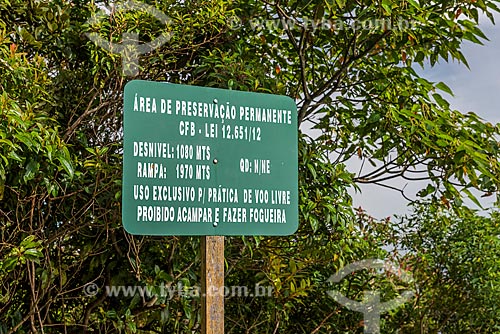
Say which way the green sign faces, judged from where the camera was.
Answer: facing the viewer and to the right of the viewer
